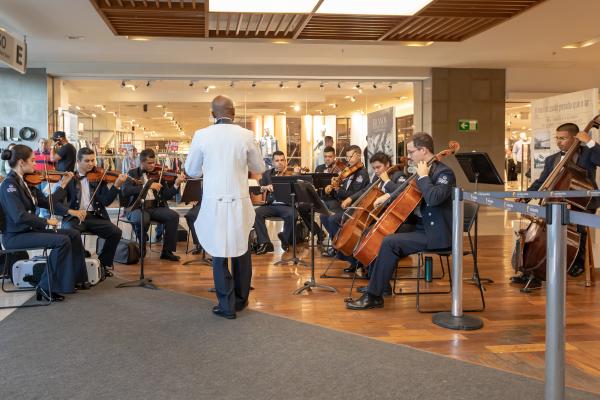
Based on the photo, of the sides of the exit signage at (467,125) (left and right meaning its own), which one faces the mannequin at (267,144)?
right

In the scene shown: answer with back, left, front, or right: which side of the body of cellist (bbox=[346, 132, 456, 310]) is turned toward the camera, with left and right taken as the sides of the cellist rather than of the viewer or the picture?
left

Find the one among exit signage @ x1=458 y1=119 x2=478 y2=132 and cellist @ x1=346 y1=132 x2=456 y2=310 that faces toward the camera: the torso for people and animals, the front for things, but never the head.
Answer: the exit signage

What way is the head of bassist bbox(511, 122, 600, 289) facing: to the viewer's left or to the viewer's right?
to the viewer's left

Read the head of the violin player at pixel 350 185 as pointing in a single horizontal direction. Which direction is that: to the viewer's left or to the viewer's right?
to the viewer's left

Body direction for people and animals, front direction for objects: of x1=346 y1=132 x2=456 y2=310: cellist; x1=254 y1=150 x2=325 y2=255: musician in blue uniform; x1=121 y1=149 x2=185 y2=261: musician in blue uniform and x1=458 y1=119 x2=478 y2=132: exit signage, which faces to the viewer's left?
the cellist

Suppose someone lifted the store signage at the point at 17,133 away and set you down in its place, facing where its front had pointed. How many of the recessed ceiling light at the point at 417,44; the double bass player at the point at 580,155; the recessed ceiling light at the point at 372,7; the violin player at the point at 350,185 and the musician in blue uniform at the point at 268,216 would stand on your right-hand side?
0

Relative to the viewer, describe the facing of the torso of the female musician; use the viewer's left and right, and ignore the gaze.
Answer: facing to the right of the viewer

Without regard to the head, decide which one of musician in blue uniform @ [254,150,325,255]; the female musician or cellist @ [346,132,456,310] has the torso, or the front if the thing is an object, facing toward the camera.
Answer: the musician in blue uniform

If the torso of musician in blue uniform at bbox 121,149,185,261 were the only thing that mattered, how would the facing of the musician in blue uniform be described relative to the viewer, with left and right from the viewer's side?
facing the viewer and to the right of the viewer

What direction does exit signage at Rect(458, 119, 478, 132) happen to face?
toward the camera
